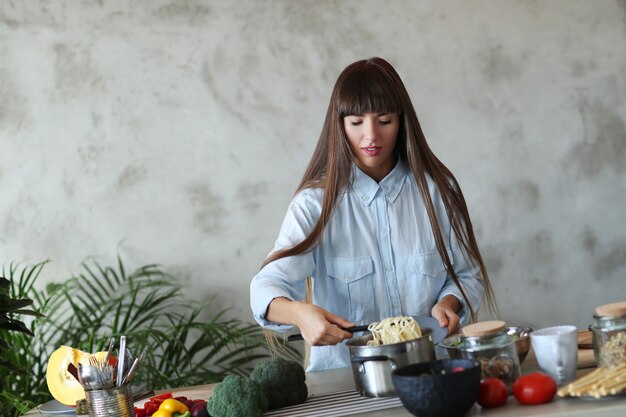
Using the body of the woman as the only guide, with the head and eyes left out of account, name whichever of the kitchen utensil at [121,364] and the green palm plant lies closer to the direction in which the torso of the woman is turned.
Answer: the kitchen utensil

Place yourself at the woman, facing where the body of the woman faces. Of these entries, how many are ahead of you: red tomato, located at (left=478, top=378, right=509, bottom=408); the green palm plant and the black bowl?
2

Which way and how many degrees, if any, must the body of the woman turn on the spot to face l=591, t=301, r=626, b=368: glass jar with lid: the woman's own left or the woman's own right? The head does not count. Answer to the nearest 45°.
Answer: approximately 45° to the woman's own left

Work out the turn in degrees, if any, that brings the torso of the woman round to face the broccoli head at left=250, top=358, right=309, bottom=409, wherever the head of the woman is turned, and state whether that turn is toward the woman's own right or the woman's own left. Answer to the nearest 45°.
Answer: approximately 45° to the woman's own right

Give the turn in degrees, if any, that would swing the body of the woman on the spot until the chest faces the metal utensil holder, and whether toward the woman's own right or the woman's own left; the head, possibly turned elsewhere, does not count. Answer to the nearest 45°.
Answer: approximately 45° to the woman's own right

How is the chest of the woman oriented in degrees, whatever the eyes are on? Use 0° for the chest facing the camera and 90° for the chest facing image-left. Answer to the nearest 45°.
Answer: approximately 0°

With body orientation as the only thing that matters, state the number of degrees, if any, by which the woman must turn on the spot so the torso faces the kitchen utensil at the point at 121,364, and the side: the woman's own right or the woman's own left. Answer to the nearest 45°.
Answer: approximately 45° to the woman's own right

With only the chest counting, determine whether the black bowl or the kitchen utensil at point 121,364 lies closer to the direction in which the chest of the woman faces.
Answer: the black bowl

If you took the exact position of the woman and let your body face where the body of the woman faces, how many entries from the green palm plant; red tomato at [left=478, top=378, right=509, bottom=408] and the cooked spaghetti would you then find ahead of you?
2

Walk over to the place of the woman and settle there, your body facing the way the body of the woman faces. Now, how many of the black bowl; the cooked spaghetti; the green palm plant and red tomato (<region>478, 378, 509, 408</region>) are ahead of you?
3

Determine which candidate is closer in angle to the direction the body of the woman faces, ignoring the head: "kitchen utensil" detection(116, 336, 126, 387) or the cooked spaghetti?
the cooked spaghetti

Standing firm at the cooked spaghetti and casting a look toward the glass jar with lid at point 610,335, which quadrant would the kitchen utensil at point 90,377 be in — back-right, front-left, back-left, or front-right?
back-right
